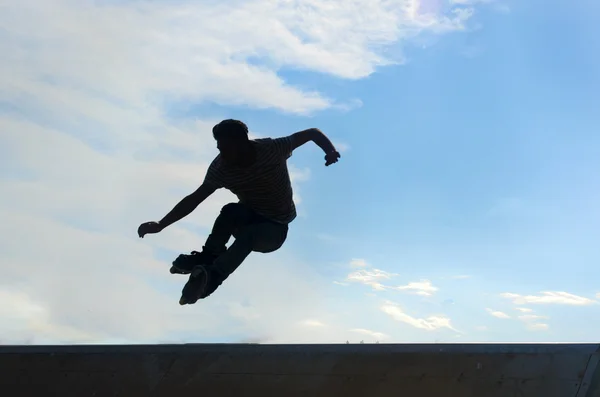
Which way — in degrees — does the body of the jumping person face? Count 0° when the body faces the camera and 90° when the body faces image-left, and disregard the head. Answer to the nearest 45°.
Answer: approximately 45°
